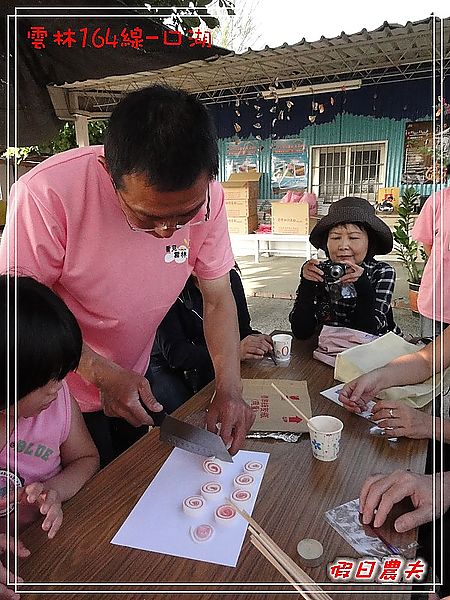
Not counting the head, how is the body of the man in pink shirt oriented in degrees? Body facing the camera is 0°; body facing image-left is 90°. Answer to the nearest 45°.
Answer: approximately 315°

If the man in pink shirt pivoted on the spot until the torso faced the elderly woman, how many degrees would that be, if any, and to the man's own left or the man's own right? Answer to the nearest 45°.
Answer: approximately 90° to the man's own left

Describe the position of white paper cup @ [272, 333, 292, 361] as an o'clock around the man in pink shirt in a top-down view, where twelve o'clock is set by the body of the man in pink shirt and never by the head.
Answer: The white paper cup is roughly at 9 o'clock from the man in pink shirt.

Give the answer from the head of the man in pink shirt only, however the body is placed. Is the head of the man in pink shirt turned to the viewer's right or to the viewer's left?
to the viewer's right
